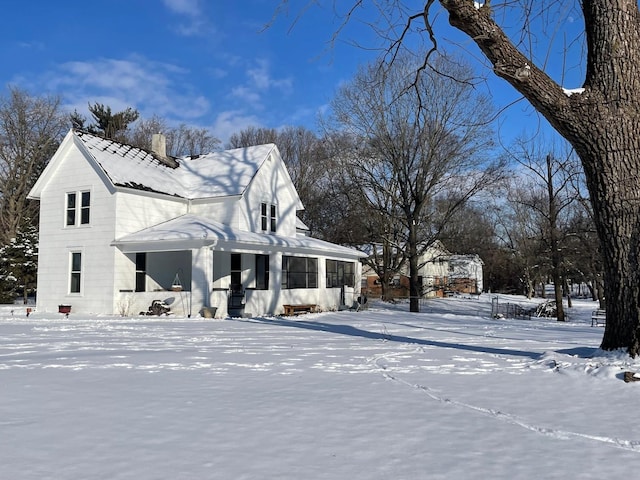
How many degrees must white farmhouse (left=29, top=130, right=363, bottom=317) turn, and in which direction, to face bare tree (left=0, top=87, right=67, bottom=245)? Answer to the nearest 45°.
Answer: approximately 180°

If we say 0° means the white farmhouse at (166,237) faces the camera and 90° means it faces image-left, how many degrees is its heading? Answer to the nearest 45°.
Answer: approximately 315°

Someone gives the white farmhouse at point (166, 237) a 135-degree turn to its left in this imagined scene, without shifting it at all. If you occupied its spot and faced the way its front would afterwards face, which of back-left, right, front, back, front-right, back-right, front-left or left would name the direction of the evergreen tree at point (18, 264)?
front-left

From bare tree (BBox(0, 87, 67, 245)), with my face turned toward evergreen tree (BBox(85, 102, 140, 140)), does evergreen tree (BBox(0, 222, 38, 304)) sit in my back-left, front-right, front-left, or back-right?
back-right

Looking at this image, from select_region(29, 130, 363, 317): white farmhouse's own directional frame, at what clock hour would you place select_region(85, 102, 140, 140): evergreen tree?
The evergreen tree is roughly at 7 o'clock from the white farmhouse.
